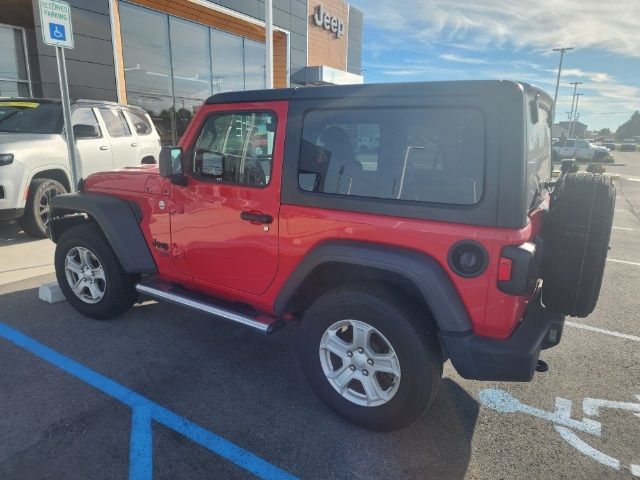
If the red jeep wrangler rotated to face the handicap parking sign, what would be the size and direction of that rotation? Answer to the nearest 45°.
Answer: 0° — it already faces it

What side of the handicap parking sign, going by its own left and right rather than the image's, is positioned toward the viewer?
front

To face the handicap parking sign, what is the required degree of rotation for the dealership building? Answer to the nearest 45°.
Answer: approximately 45° to its right

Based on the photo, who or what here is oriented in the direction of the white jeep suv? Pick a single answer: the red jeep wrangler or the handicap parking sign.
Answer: the red jeep wrangler

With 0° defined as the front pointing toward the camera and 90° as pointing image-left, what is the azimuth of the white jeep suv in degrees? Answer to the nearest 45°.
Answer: approximately 45°

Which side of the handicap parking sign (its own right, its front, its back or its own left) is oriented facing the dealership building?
back

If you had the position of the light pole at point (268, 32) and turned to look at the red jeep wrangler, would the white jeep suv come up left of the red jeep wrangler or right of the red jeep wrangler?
right

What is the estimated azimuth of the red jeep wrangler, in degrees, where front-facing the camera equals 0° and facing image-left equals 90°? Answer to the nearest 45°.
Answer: approximately 135°

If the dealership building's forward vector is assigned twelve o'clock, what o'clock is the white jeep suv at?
The white jeep suv is roughly at 2 o'clock from the dealership building.

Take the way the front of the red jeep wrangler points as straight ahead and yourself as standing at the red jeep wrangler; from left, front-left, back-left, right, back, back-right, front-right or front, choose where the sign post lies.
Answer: front

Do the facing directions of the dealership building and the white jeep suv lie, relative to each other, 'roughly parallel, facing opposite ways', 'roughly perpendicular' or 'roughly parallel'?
roughly perpendicular

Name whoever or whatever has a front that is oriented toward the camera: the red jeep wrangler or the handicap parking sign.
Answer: the handicap parking sign

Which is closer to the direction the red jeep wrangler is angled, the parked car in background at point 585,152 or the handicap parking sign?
the handicap parking sign

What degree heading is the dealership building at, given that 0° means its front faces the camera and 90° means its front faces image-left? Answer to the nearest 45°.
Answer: approximately 315°

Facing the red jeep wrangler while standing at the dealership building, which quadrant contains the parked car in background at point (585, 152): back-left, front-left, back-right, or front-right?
back-left

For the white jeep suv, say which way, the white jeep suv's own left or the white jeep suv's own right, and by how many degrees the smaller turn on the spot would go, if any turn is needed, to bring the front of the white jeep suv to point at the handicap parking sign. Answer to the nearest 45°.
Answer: approximately 45° to the white jeep suv's own left

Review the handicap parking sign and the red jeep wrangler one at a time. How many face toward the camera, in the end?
1
